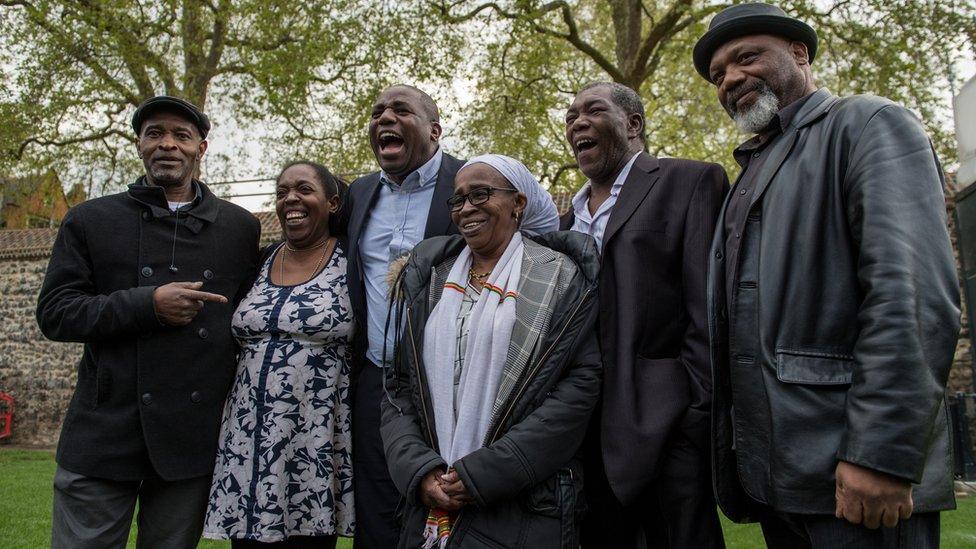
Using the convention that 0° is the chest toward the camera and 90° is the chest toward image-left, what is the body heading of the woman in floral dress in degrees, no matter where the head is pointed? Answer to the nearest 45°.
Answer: approximately 45°

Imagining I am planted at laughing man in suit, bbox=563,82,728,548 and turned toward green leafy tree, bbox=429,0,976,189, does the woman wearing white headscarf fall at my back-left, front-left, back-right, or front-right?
back-left

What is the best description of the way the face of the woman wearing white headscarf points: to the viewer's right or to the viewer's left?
to the viewer's left

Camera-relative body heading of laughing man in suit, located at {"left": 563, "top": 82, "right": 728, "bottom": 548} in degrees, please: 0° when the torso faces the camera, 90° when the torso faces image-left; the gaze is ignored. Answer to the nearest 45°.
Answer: approximately 45°

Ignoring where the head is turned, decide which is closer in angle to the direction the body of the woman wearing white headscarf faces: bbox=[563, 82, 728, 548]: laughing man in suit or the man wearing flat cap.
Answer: the man wearing flat cap

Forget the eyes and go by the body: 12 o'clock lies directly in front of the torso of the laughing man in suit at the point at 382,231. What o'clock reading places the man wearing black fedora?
The man wearing black fedora is roughly at 9 o'clock from the laughing man in suit.

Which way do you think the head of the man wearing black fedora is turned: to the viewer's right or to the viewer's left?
to the viewer's left

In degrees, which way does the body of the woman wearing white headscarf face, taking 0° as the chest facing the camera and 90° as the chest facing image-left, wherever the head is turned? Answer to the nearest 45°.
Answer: approximately 45°

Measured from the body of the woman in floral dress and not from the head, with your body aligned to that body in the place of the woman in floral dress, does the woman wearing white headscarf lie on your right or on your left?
on your left

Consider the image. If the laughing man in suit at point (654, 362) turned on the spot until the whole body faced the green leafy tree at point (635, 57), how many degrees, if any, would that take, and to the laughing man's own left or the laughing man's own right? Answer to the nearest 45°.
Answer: approximately 135° to the laughing man's own right

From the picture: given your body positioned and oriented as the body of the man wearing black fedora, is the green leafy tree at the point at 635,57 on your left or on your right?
on your right

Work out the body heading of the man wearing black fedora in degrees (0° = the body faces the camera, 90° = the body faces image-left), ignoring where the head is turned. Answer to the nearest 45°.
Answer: approximately 45°
